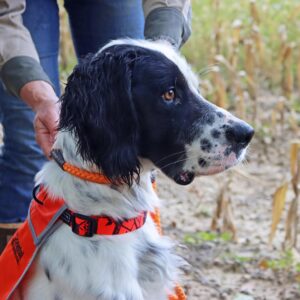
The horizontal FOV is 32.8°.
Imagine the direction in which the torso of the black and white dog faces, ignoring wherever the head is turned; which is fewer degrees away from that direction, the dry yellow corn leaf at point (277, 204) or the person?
the dry yellow corn leaf

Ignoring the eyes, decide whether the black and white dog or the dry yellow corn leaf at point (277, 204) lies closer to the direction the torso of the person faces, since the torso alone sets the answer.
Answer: the black and white dog

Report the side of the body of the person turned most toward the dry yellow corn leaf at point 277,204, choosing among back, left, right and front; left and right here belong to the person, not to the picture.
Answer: left

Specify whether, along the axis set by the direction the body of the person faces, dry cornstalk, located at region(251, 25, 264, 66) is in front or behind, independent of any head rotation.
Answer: behind

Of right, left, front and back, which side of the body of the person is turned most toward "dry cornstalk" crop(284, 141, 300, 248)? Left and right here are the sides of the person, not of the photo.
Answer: left

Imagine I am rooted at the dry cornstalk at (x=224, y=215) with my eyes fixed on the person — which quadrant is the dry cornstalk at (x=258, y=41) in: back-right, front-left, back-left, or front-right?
back-right
